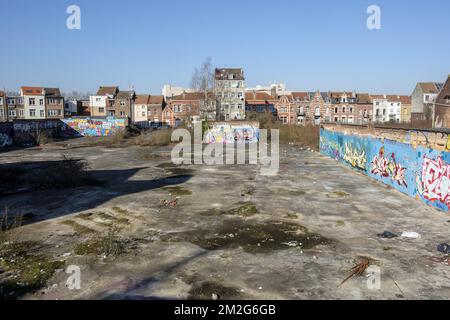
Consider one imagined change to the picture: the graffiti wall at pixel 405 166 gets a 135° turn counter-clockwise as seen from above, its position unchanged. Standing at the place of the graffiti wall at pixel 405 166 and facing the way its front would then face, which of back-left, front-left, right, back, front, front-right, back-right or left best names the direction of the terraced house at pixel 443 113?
left

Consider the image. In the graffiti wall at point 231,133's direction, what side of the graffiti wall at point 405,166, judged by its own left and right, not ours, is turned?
right

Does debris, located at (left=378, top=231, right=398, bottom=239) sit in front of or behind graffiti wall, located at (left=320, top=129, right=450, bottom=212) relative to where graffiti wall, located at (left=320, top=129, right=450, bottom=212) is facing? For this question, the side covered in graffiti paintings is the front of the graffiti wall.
in front

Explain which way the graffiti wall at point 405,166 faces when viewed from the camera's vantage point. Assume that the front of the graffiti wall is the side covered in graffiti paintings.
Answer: facing the viewer and to the left of the viewer

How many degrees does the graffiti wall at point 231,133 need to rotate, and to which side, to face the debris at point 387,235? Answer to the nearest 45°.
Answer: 0° — it already faces it

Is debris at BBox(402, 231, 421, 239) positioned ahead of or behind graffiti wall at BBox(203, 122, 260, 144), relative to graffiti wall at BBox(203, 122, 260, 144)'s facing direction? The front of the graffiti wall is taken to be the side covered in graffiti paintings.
ahead

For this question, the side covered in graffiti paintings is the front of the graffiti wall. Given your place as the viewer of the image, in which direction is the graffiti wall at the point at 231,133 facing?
facing the viewer

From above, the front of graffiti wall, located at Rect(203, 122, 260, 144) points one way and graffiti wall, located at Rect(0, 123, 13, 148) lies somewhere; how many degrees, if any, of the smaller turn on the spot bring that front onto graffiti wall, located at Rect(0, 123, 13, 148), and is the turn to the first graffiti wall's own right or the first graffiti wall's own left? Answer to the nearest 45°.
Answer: approximately 90° to the first graffiti wall's own right

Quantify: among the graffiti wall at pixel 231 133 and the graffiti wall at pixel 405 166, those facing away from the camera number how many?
0

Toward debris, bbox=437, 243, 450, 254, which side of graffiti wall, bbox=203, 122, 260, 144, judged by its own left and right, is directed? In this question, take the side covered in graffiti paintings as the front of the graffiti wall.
front
